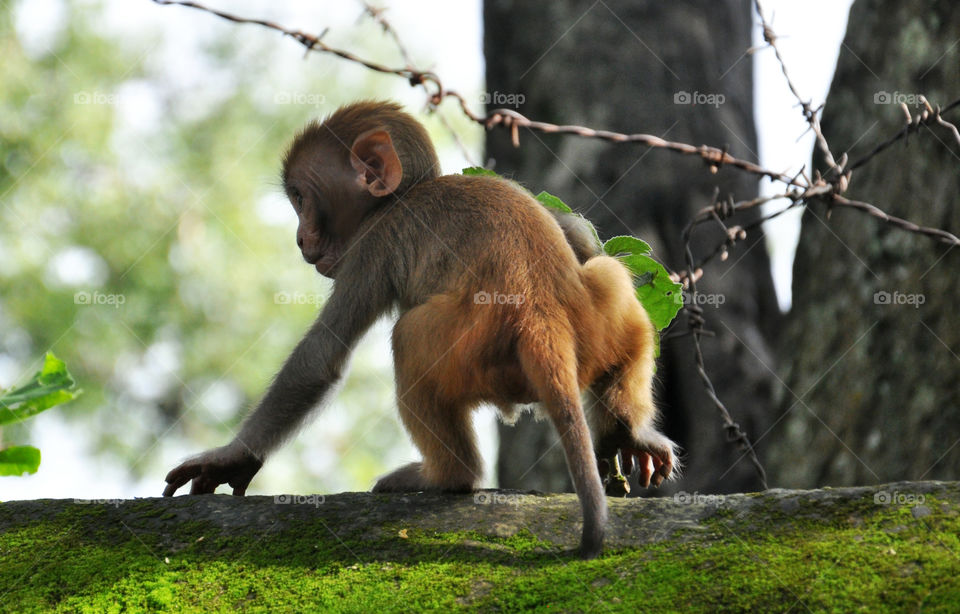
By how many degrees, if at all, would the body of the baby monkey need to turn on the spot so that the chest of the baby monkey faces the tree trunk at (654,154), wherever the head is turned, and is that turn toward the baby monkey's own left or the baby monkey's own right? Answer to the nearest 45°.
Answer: approximately 90° to the baby monkey's own right

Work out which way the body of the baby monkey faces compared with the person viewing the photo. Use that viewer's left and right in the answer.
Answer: facing away from the viewer and to the left of the viewer

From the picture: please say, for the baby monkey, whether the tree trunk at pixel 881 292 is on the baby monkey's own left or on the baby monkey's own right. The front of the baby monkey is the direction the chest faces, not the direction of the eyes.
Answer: on the baby monkey's own right
